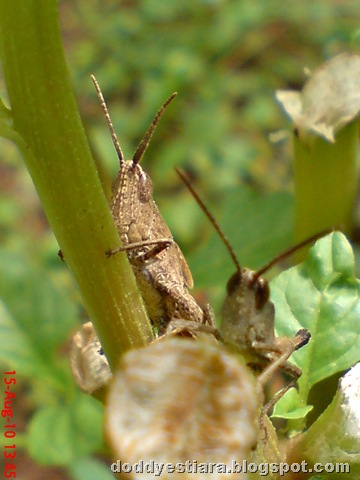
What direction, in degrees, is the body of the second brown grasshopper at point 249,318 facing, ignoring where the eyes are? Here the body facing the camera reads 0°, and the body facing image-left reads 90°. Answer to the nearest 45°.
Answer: approximately 0°

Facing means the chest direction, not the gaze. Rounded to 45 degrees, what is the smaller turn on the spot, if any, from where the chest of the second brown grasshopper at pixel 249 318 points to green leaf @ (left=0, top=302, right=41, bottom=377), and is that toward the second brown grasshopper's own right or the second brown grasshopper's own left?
approximately 135° to the second brown grasshopper's own right
